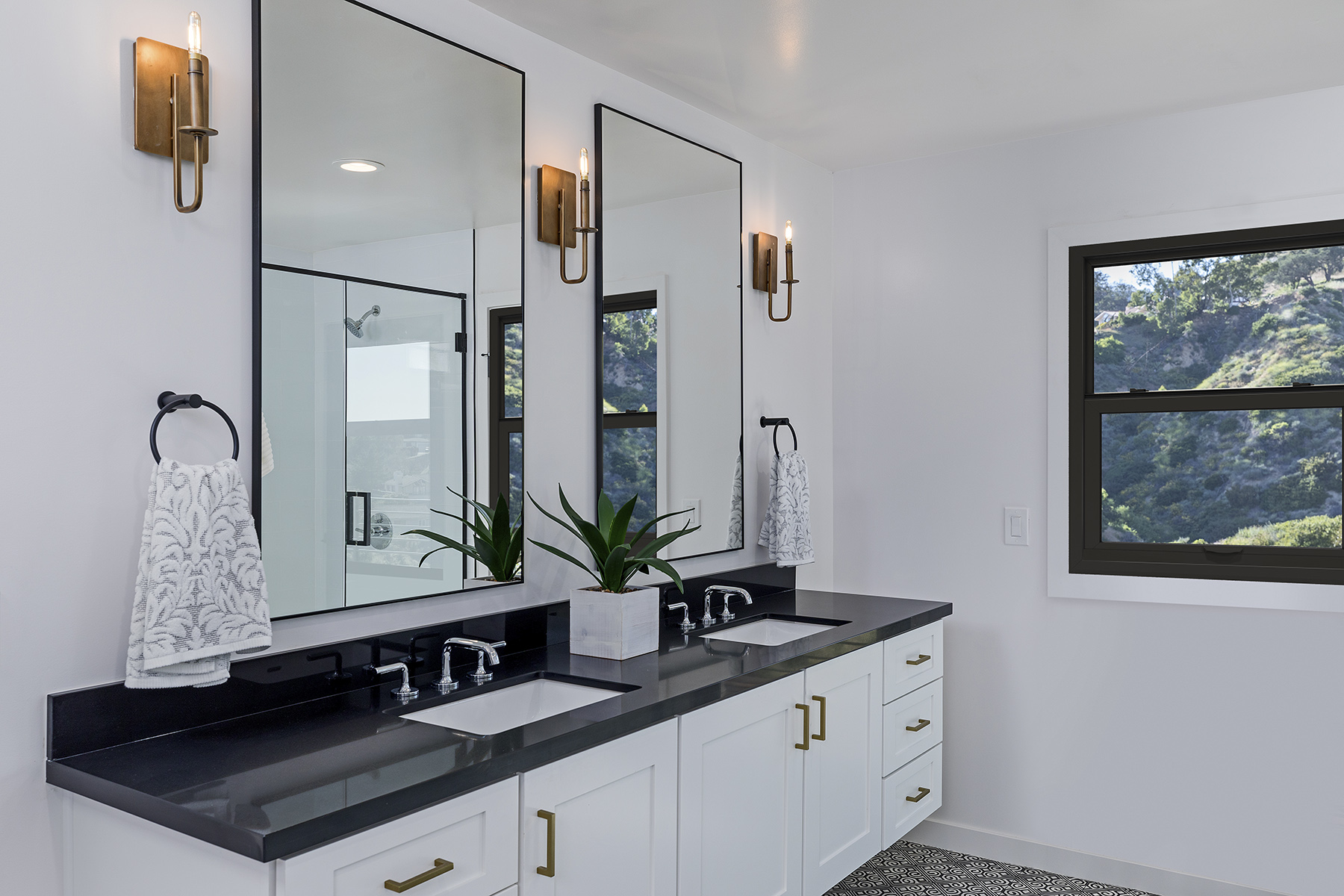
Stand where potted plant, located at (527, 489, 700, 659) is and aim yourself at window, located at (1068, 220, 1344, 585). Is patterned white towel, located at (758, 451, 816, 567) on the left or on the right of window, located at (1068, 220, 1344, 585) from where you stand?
left

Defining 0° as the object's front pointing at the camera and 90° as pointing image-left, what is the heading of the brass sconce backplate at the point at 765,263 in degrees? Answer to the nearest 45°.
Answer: approximately 315°

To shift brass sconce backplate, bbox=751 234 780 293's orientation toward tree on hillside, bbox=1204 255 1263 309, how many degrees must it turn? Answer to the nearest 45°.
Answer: approximately 45° to its left

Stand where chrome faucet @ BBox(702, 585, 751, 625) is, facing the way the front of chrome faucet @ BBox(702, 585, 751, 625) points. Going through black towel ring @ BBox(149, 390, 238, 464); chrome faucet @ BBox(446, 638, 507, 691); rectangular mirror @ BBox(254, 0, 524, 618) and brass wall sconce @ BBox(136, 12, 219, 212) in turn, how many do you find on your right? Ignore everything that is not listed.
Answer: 4

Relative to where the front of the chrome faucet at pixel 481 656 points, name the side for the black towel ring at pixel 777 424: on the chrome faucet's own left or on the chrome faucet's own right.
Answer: on the chrome faucet's own left

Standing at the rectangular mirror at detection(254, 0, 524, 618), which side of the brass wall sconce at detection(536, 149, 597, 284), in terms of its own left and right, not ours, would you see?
right

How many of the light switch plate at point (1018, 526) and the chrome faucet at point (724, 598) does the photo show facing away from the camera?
0

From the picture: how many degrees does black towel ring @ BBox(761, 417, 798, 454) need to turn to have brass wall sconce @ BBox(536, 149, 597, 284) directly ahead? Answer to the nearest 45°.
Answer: approximately 90° to its right

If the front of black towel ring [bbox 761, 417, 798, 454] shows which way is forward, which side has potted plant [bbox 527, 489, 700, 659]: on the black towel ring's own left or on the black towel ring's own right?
on the black towel ring's own right

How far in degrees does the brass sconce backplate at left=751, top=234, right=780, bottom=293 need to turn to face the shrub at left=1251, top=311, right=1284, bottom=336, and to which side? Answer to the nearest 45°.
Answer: approximately 45° to its left

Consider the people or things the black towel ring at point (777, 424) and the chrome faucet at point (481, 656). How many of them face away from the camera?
0

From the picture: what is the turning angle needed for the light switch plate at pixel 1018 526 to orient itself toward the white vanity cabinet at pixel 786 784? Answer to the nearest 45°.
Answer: approximately 45° to its right
